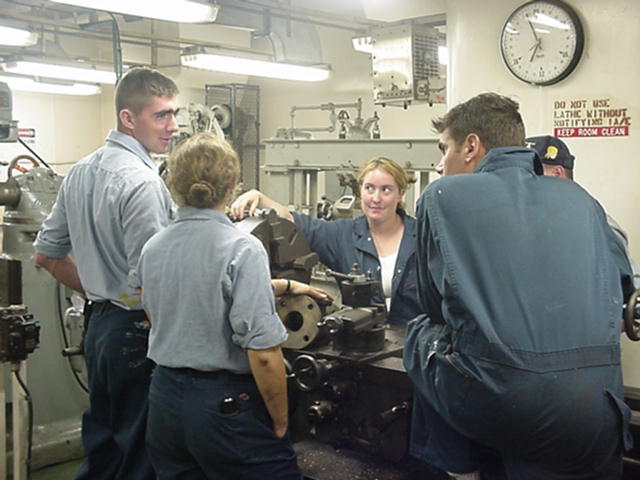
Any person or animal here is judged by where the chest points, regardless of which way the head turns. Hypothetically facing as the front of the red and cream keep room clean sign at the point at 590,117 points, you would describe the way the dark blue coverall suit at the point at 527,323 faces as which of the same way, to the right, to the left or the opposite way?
the opposite way

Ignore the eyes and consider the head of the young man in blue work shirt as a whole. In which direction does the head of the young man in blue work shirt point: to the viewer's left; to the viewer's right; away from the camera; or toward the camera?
to the viewer's right

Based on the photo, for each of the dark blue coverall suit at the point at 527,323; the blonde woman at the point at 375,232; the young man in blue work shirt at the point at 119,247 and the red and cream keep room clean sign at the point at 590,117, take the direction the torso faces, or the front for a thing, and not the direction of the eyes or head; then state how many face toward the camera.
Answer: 2

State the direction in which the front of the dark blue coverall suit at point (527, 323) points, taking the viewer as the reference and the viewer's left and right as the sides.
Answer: facing away from the viewer
